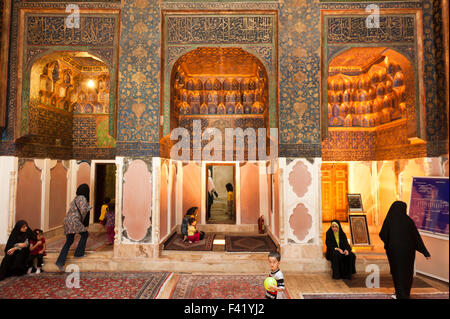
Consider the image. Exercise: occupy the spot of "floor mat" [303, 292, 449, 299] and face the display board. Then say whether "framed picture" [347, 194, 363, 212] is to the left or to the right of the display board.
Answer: left

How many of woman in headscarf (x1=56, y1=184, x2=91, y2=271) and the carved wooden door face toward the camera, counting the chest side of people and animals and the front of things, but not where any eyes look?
1

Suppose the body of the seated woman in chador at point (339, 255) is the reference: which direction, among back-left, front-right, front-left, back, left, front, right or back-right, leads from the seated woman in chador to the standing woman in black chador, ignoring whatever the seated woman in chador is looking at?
front-left

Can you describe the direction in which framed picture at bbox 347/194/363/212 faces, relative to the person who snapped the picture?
facing the viewer

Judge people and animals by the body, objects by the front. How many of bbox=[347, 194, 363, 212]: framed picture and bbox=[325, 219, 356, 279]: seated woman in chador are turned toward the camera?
2

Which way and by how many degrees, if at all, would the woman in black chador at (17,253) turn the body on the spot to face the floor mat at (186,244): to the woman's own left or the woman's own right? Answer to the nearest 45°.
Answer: approximately 45° to the woman's own left

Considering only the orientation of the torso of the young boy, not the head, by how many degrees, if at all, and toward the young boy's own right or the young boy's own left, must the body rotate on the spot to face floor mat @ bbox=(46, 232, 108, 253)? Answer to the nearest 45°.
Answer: approximately 90° to the young boy's own right

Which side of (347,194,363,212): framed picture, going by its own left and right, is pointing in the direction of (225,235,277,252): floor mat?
right

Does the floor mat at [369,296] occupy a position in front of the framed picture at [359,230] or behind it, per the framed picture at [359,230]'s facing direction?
in front

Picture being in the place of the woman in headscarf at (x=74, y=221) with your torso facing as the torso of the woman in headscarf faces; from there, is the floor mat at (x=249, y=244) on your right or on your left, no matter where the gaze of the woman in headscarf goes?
on your right
